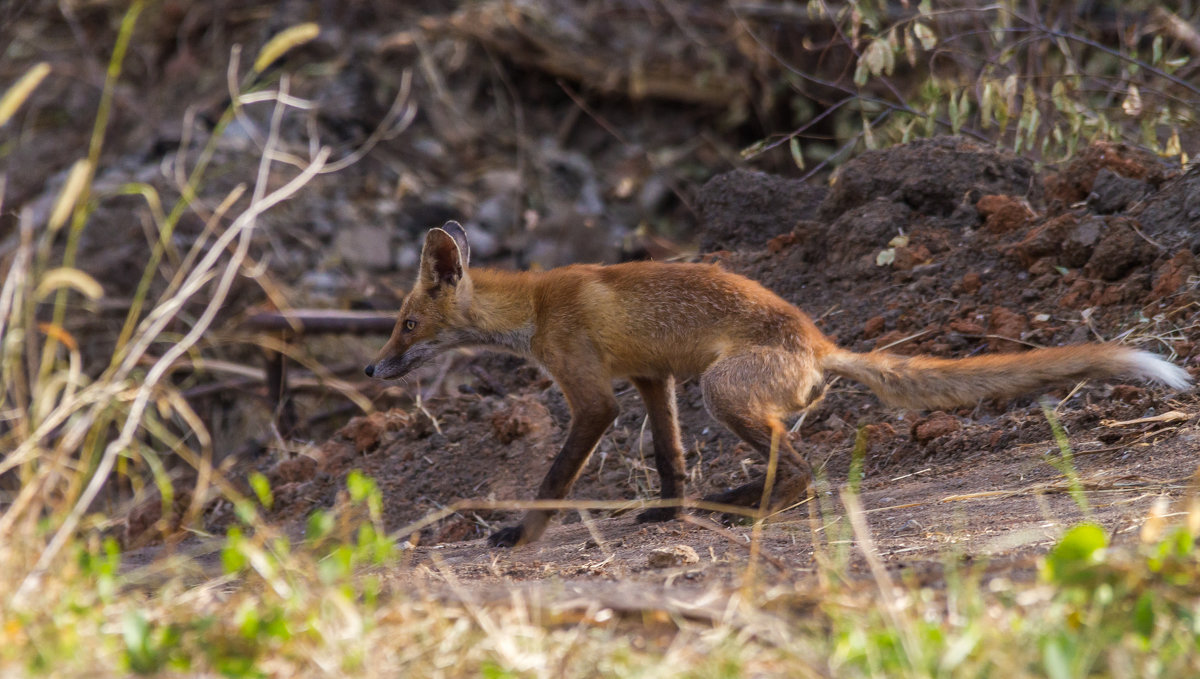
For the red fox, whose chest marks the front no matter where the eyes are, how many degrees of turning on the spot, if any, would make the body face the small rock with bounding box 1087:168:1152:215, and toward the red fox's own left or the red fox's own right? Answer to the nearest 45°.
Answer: approximately 135° to the red fox's own right

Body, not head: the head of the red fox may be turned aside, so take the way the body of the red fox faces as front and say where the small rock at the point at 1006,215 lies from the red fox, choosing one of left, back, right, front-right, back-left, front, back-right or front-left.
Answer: back-right

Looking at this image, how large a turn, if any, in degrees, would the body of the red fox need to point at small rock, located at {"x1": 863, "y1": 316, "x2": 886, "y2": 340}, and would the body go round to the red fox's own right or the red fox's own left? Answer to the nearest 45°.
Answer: approximately 135° to the red fox's own right

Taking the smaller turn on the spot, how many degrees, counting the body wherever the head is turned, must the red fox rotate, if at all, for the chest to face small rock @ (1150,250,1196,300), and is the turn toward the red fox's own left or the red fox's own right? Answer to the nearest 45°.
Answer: approximately 180°

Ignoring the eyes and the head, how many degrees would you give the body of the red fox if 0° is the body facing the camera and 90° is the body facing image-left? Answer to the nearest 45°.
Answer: approximately 90°

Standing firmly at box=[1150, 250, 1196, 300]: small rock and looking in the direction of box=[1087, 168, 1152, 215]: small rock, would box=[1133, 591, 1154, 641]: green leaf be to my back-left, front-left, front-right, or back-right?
back-left
